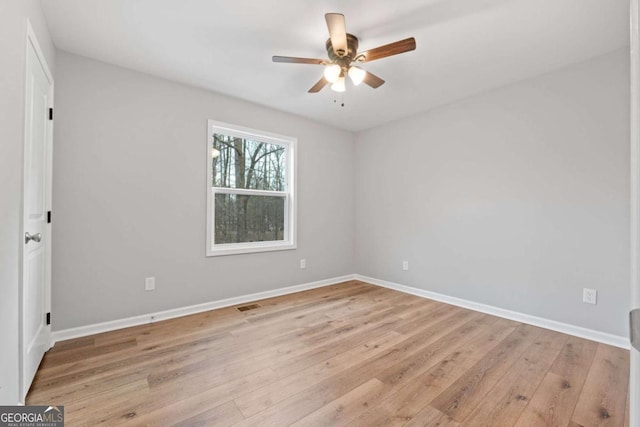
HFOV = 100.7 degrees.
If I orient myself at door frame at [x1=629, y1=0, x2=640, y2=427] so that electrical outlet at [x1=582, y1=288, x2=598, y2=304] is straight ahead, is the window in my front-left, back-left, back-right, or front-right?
front-left

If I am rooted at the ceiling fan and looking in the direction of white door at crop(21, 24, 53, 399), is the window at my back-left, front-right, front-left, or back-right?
front-right

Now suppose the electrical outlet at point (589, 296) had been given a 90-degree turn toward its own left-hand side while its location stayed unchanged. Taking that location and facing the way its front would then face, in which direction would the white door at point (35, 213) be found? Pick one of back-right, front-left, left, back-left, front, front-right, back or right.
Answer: back-right

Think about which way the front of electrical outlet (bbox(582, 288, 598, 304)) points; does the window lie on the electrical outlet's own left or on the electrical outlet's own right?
on the electrical outlet's own right

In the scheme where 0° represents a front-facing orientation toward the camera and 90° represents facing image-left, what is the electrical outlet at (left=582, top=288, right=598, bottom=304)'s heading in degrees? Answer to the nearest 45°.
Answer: approximately 0°

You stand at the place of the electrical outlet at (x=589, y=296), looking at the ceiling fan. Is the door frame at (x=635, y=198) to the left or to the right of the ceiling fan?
left

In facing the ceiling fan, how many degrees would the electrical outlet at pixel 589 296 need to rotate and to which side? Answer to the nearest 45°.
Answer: approximately 45° to its right

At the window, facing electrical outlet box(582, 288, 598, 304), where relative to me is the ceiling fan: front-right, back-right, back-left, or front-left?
front-right
